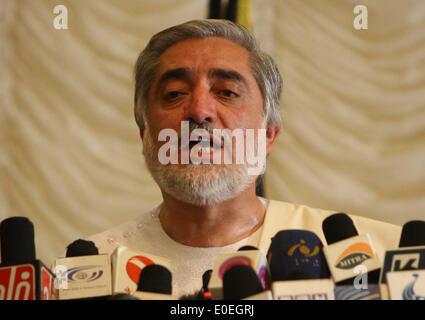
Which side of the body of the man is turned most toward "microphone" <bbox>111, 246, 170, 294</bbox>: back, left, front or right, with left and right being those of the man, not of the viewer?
front

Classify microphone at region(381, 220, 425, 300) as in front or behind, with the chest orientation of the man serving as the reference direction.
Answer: in front

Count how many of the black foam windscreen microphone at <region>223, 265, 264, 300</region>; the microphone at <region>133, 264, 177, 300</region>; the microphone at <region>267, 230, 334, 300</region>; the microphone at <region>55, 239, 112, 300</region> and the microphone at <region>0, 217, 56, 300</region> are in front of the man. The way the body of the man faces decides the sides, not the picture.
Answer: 5

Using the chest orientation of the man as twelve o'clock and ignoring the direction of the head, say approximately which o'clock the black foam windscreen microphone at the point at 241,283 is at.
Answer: The black foam windscreen microphone is roughly at 12 o'clock from the man.

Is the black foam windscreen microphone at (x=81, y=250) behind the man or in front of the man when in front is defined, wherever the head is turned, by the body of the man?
in front

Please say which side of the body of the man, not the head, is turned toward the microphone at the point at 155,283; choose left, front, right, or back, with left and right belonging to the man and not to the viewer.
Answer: front

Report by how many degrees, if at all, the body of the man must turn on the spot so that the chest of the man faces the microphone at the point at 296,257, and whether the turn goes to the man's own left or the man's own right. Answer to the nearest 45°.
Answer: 0° — they already face it

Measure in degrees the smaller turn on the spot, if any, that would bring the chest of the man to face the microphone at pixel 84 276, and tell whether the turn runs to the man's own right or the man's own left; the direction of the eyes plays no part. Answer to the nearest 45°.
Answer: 0° — they already face it

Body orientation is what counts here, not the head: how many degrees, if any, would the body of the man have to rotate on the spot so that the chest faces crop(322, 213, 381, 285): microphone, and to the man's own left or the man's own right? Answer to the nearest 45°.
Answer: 0° — they already face it

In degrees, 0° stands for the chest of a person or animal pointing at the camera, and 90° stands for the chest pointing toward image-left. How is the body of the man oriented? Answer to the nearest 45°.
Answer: approximately 0°

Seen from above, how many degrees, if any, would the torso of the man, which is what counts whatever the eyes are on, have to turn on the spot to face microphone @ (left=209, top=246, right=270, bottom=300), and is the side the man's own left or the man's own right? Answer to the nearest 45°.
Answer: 0° — they already face it

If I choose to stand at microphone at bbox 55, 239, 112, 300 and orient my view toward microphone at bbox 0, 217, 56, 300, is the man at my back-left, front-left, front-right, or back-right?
back-right

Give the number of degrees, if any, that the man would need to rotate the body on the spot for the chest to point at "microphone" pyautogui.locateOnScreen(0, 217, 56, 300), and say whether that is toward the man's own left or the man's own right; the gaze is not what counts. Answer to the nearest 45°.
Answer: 0° — they already face it
